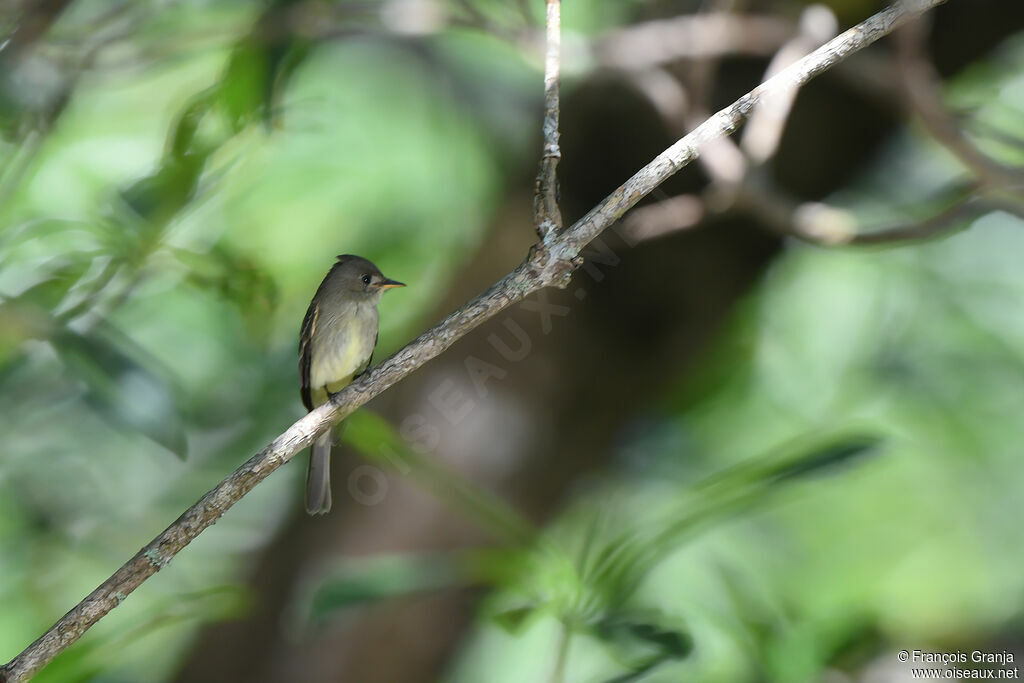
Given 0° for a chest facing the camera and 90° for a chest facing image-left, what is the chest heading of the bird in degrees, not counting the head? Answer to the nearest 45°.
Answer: approximately 315°

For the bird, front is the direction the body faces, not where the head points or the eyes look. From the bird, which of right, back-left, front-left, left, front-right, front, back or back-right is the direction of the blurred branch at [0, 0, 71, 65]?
right
